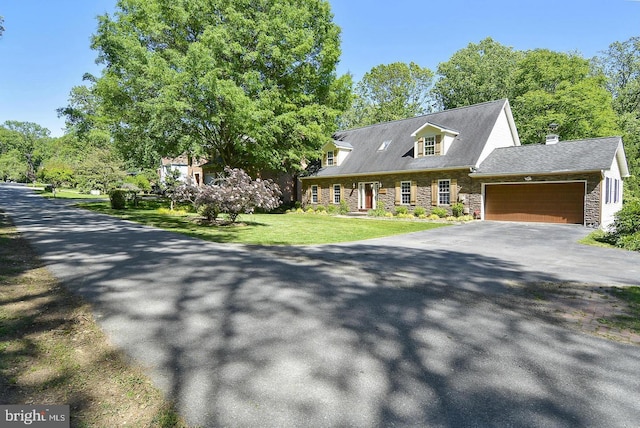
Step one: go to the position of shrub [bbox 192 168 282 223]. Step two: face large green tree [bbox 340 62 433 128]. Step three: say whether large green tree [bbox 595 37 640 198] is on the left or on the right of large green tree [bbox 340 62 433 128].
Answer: right

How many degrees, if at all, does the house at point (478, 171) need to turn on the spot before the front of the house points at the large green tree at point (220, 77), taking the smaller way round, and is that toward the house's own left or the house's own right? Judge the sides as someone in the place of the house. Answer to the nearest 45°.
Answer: approximately 45° to the house's own right

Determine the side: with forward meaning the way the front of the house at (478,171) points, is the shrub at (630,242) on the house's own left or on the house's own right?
on the house's own left

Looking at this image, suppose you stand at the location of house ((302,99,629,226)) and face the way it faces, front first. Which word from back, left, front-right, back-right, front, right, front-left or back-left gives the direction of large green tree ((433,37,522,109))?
back-right

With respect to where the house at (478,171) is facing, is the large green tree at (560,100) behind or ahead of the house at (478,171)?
behind

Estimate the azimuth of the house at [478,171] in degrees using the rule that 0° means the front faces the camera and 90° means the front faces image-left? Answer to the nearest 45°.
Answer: approximately 45°

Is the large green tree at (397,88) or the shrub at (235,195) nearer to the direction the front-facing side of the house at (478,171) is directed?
the shrub

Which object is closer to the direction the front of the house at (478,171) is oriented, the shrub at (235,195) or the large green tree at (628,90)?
the shrub
